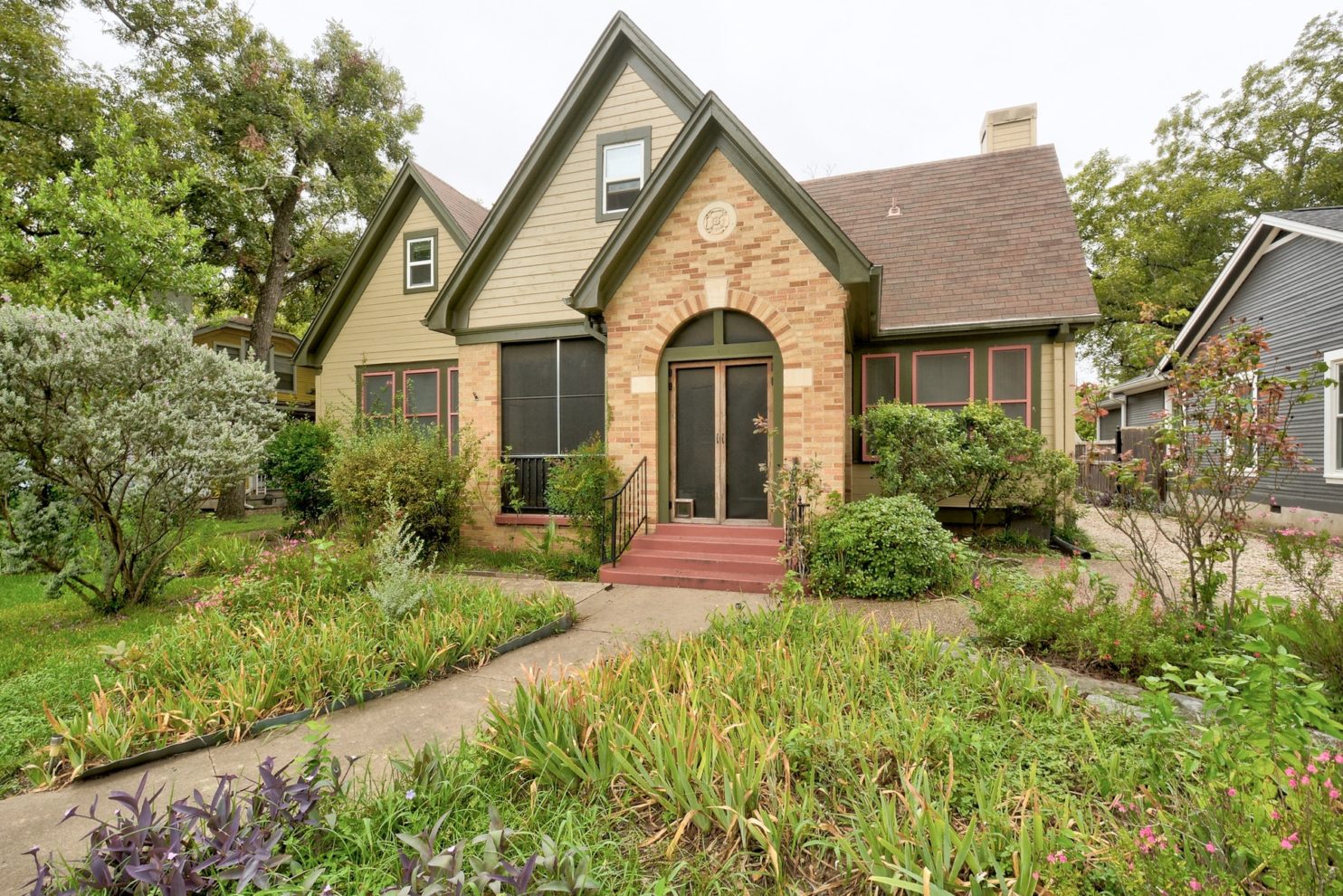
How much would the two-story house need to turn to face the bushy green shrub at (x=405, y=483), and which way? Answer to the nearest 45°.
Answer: approximately 90° to its right

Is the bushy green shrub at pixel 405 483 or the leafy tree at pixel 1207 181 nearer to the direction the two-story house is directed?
the bushy green shrub

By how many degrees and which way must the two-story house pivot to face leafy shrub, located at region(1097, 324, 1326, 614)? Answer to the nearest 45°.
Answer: approximately 45° to its left

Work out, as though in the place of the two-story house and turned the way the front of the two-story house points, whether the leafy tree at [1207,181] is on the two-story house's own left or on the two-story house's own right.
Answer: on the two-story house's own left

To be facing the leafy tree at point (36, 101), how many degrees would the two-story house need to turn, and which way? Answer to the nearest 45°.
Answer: approximately 90° to its right

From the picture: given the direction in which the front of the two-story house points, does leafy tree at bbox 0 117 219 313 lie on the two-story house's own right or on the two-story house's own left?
on the two-story house's own right

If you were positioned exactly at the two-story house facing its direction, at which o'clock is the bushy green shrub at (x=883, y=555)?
The bushy green shrub is roughly at 11 o'clock from the two-story house.

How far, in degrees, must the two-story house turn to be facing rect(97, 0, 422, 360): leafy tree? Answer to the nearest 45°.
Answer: approximately 135° to its right

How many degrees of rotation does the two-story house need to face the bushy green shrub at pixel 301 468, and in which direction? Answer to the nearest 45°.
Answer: approximately 90° to its right

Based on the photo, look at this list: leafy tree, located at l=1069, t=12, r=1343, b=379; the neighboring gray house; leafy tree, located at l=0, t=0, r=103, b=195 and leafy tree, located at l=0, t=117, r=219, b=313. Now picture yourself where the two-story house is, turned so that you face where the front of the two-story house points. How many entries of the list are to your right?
2

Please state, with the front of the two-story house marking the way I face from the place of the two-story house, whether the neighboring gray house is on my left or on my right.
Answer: on my left

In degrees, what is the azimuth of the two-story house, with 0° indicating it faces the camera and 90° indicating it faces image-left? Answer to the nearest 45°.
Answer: approximately 0°

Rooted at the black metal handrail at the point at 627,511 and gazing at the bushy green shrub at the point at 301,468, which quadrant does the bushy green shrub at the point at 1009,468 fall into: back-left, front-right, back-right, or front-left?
back-right
